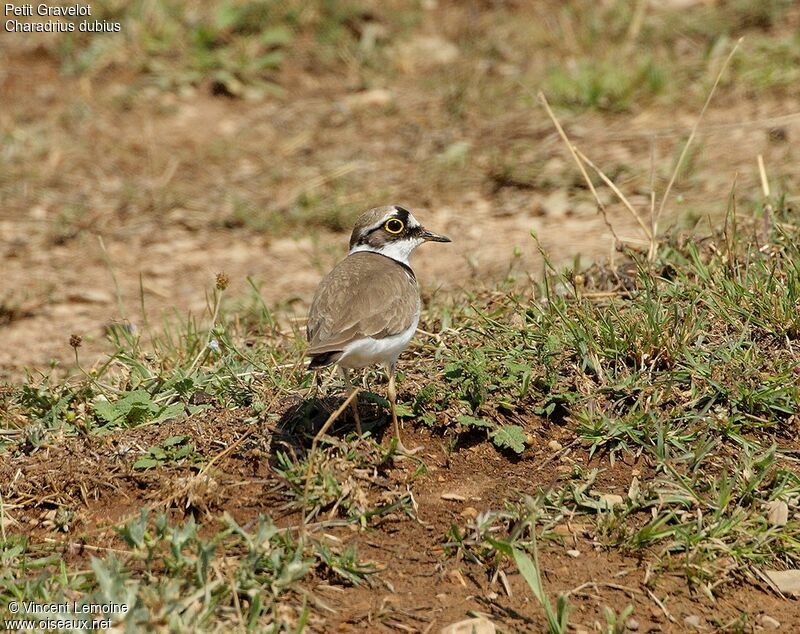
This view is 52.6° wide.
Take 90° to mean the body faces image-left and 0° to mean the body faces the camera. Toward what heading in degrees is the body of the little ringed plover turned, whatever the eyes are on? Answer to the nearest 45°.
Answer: approximately 225°

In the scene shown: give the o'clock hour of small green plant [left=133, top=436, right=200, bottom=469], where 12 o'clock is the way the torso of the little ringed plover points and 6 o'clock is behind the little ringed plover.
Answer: The small green plant is roughly at 7 o'clock from the little ringed plover.

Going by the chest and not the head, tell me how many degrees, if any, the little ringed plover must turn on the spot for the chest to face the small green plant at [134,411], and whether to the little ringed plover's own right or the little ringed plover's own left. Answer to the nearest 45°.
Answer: approximately 135° to the little ringed plover's own left

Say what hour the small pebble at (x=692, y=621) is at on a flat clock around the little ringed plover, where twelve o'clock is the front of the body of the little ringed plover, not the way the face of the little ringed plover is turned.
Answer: The small pebble is roughly at 3 o'clock from the little ringed plover.

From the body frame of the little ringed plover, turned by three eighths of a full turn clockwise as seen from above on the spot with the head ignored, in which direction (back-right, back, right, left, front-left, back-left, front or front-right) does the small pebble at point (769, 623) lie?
front-left
